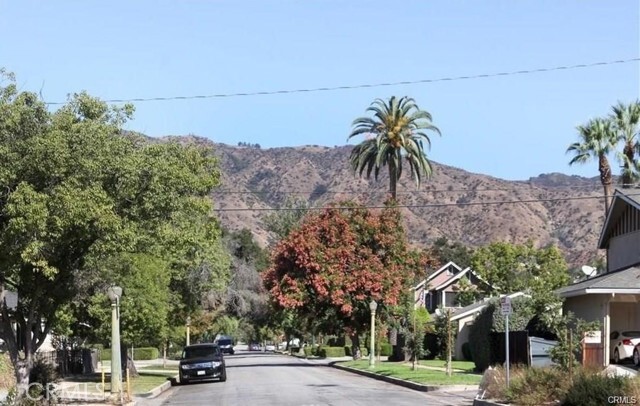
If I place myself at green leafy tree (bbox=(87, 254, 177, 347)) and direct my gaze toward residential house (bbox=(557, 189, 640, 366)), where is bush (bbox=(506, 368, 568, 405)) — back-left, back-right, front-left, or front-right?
front-right

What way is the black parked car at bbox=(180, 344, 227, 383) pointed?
toward the camera

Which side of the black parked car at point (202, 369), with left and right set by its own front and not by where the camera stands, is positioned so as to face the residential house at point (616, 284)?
left

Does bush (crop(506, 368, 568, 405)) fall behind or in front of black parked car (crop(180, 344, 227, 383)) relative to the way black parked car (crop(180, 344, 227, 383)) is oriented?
in front

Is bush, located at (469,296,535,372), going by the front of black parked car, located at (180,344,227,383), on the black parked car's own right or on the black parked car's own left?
on the black parked car's own left

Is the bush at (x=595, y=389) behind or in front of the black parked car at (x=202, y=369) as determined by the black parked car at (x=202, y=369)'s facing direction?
in front

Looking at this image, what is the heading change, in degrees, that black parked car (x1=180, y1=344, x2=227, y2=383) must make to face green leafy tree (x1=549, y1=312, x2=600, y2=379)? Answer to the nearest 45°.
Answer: approximately 45° to its left
